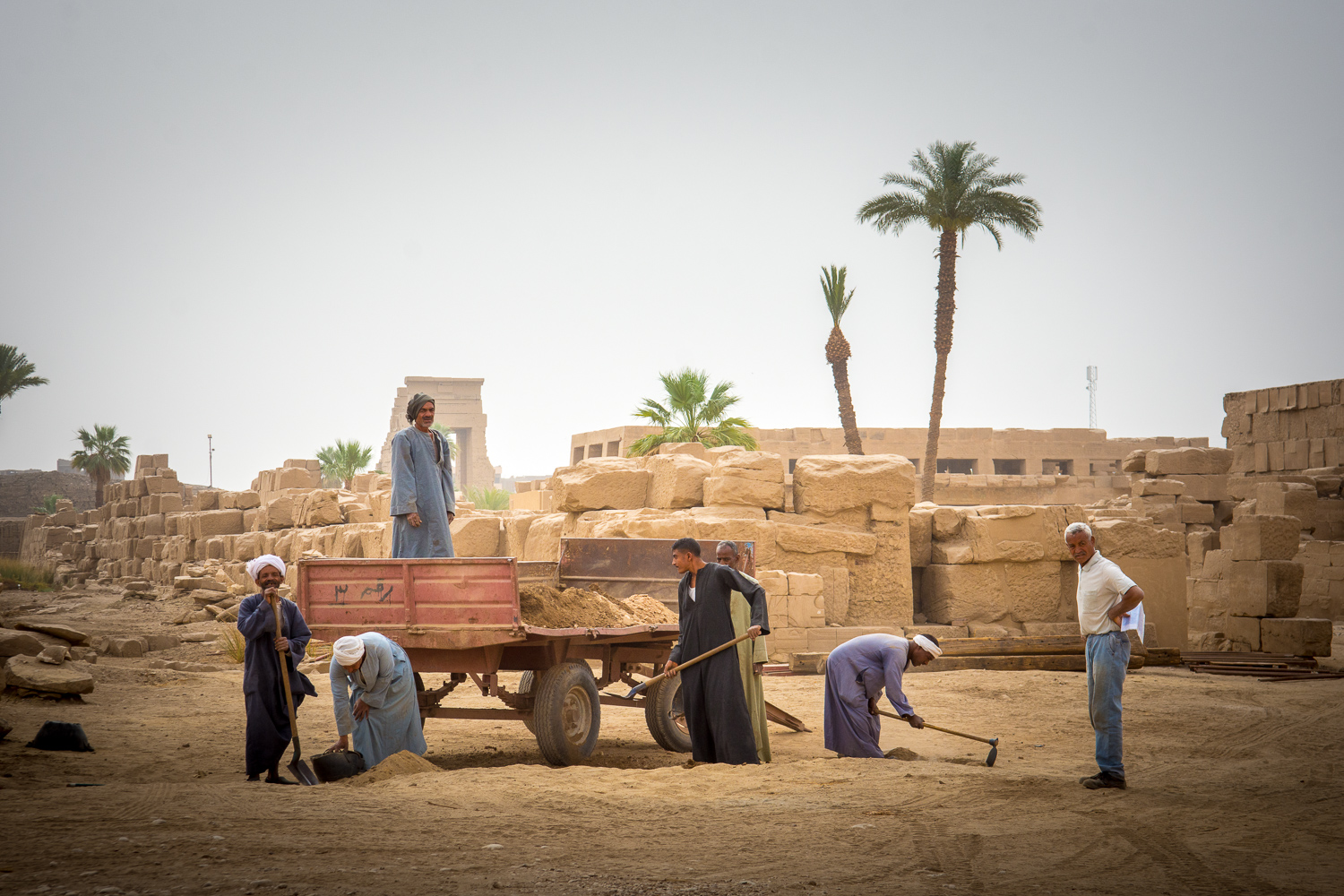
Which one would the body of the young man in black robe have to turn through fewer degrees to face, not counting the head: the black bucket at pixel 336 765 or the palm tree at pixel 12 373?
the black bucket

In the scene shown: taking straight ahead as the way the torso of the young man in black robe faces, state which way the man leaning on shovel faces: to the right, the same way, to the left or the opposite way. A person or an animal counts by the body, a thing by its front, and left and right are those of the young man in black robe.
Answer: to the left

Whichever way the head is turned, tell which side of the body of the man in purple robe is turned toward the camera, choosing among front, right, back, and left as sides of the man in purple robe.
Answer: right

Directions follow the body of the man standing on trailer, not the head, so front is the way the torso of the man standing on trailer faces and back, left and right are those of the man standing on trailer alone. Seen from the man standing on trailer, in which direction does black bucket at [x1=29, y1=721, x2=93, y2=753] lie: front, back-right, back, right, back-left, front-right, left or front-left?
back-right

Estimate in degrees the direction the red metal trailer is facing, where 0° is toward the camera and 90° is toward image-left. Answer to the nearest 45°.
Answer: approximately 225°

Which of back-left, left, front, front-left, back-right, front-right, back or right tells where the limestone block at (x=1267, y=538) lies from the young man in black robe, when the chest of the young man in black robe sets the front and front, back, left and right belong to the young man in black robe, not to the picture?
back

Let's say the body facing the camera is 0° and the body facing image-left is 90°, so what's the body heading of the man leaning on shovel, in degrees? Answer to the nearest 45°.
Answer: approximately 315°

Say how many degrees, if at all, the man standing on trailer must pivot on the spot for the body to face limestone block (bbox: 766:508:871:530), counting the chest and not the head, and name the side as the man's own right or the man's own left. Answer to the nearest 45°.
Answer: approximately 90° to the man's own left
